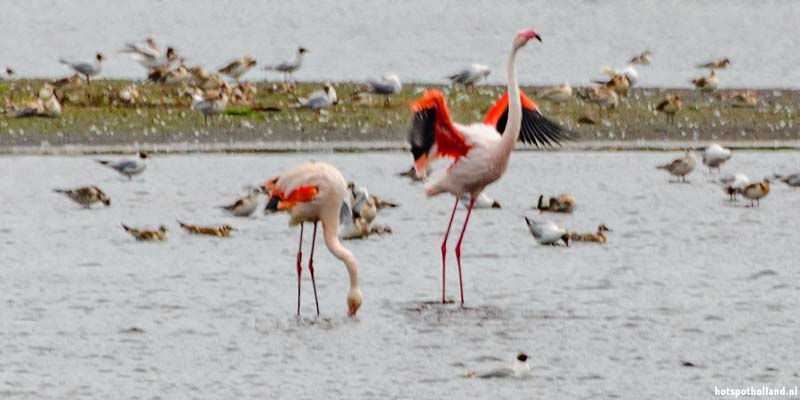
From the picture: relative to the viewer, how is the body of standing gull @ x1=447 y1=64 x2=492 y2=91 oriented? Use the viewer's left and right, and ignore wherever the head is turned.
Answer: facing to the right of the viewer

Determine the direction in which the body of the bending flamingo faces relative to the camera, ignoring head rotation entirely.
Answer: to the viewer's right

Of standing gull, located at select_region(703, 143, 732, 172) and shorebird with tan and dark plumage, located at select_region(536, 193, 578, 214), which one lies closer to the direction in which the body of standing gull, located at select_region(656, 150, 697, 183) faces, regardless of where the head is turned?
the standing gull

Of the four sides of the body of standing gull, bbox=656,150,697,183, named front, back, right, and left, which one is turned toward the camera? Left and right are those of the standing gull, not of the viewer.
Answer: right
